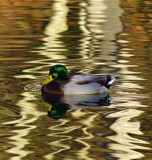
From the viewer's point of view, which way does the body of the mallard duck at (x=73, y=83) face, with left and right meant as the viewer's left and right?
facing to the left of the viewer
